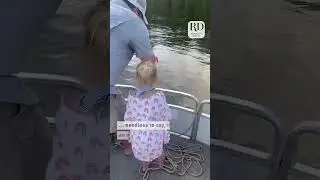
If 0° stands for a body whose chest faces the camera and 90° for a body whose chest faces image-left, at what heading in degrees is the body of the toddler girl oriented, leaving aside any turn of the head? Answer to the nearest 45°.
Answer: approximately 180°

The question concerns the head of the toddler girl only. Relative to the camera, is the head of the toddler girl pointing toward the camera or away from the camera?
away from the camera
